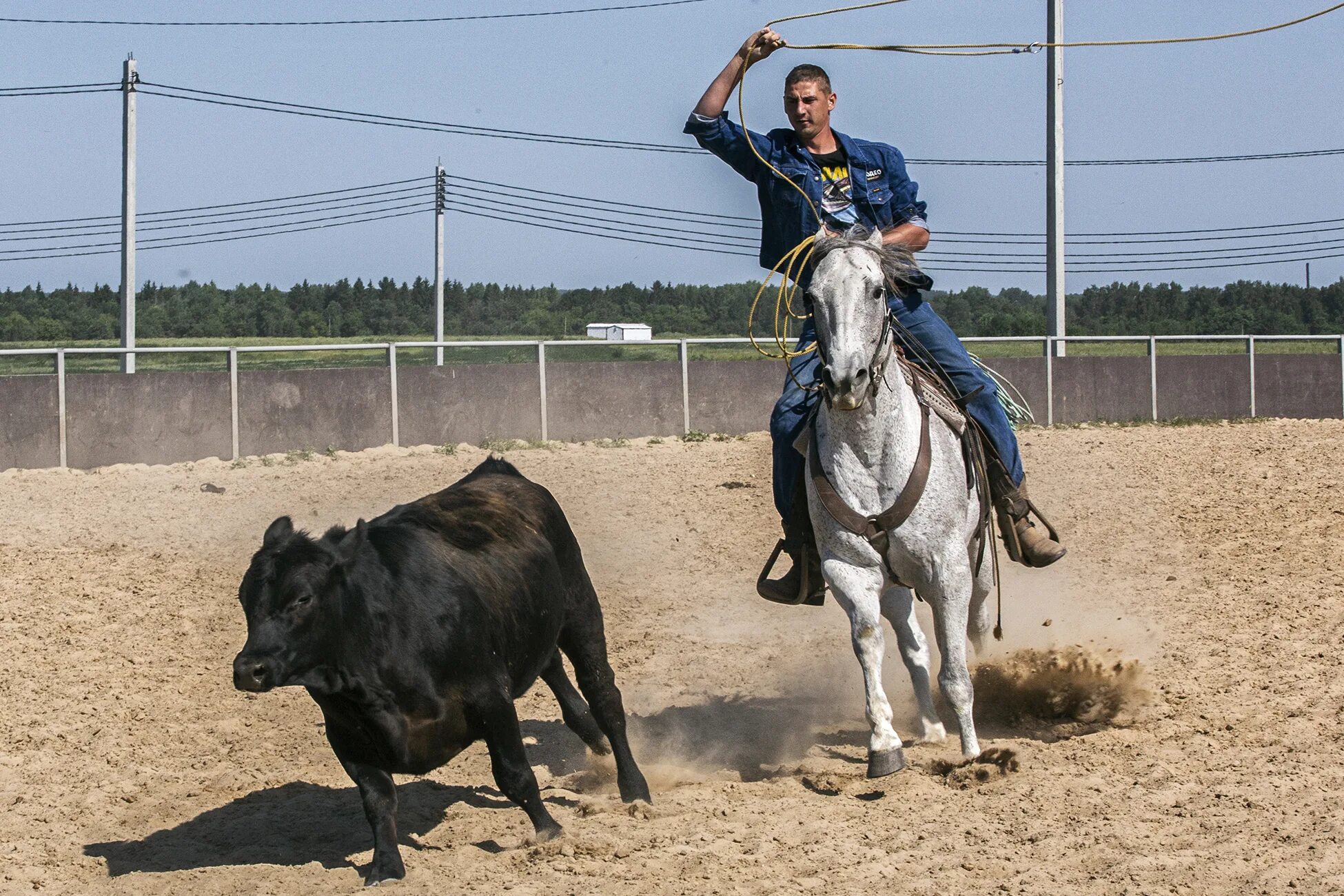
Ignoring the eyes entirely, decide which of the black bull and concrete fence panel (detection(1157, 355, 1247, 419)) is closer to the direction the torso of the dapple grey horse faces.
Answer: the black bull

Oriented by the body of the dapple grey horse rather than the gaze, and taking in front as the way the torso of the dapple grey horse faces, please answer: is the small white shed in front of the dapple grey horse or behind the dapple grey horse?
behind

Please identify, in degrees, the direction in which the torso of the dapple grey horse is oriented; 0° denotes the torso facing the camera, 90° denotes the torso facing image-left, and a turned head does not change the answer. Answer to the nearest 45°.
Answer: approximately 0°

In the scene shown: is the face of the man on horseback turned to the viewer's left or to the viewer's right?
to the viewer's left

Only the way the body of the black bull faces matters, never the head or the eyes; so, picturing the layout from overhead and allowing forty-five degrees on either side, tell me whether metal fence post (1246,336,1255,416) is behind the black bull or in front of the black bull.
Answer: behind

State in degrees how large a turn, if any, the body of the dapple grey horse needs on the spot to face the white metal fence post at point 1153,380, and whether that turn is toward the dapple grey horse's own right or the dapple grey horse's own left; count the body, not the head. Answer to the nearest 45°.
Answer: approximately 180°

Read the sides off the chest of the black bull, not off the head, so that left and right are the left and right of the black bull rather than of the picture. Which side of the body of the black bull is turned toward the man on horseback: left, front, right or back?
back

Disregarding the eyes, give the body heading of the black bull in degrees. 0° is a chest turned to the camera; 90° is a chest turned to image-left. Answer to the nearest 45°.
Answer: approximately 45°
